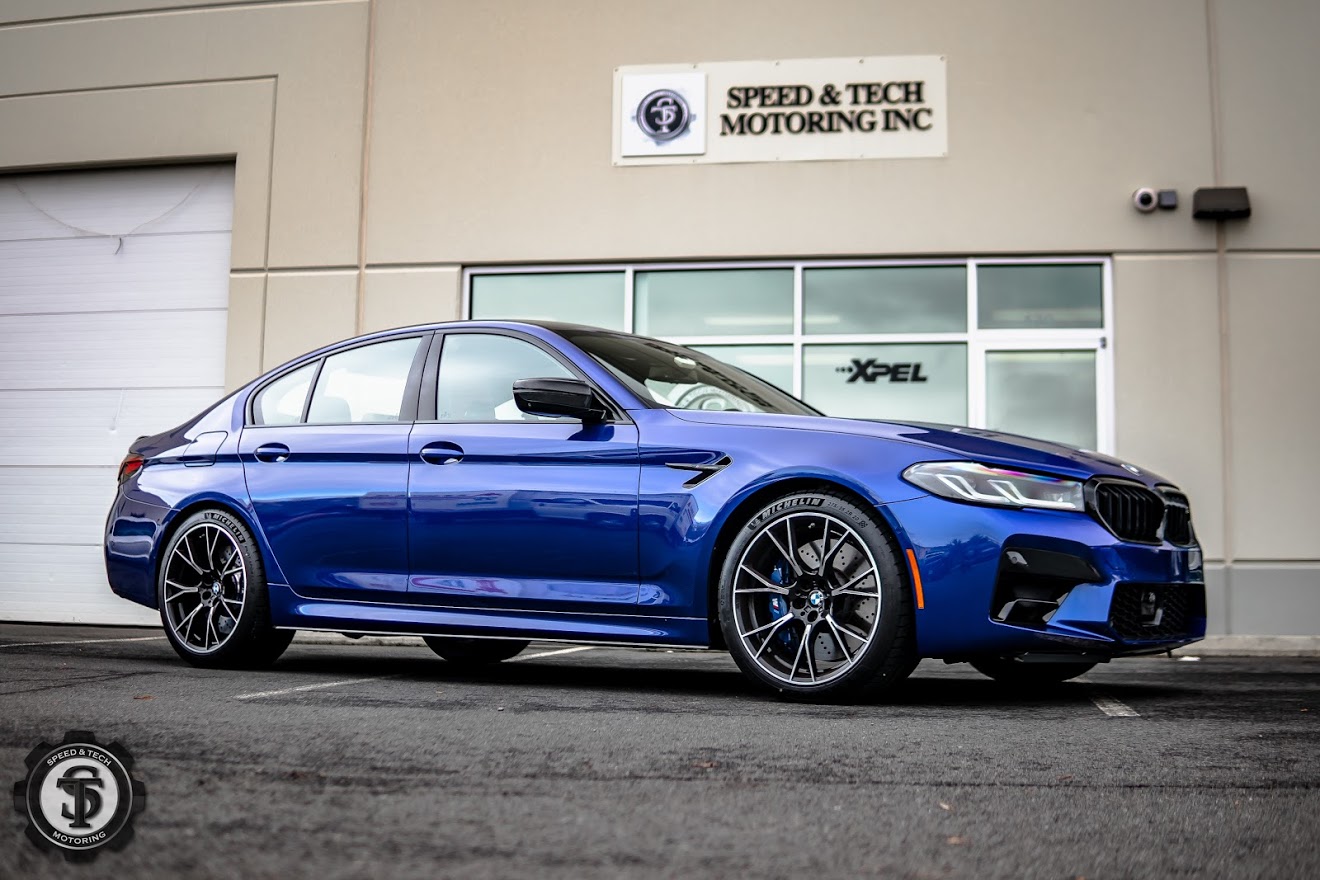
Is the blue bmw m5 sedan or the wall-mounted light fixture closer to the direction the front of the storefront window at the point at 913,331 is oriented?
the blue bmw m5 sedan

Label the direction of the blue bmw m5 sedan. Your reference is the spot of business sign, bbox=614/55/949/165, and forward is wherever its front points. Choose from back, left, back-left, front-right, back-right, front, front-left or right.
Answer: front

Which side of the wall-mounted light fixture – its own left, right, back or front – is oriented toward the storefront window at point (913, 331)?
right

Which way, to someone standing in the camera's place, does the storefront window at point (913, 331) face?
facing the viewer

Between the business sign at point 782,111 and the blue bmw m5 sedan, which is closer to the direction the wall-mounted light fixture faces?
the blue bmw m5 sedan

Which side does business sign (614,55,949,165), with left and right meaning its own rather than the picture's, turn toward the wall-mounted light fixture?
left

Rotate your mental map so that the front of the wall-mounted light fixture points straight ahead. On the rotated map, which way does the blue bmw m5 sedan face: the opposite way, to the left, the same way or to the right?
to the left

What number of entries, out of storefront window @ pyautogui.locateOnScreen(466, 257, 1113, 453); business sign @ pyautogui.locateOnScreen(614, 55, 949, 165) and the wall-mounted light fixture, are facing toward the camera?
3

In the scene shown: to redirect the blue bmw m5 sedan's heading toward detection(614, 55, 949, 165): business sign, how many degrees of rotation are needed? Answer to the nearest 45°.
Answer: approximately 135° to its left

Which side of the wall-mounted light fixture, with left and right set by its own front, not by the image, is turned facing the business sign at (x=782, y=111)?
right

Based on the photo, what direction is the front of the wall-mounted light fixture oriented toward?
toward the camera
